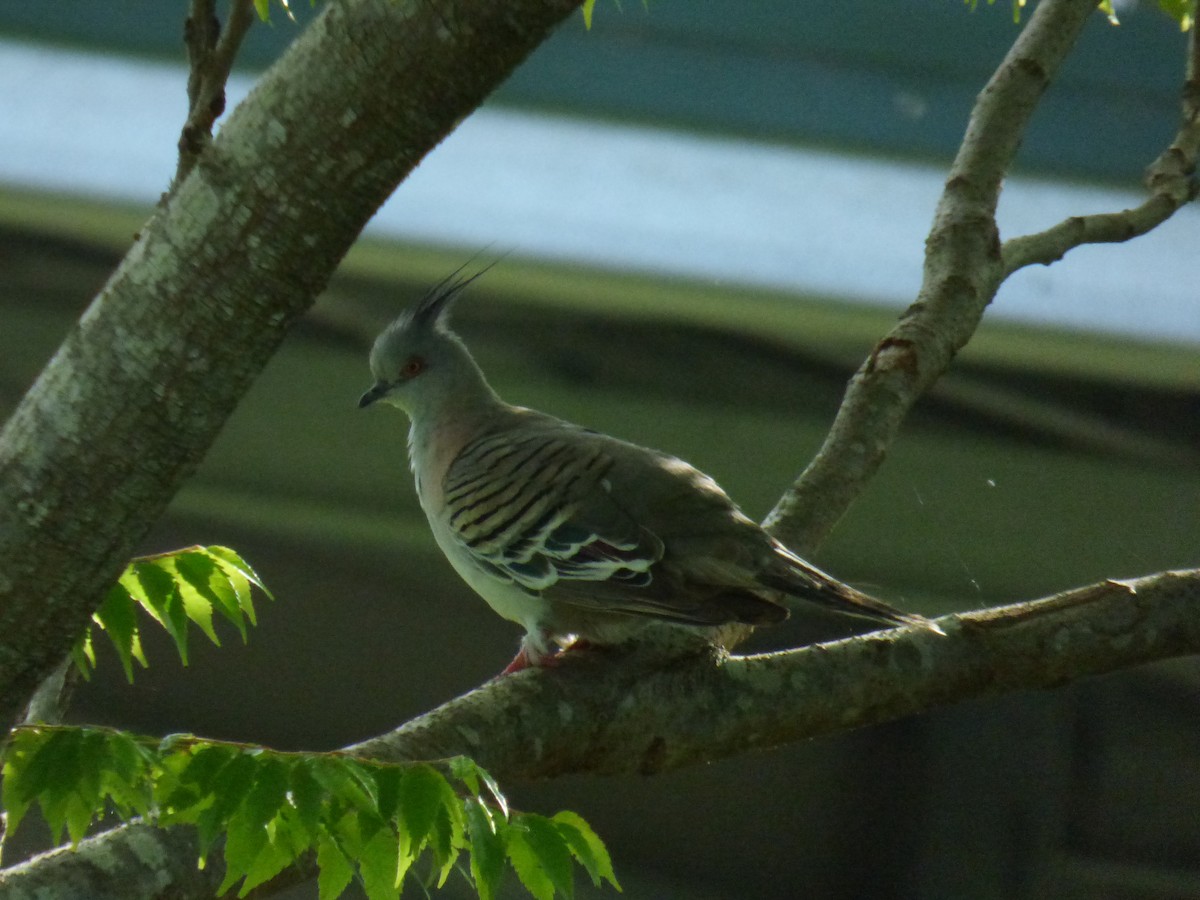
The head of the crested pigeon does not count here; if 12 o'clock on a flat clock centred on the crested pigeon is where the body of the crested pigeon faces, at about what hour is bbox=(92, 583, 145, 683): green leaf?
The green leaf is roughly at 12 o'clock from the crested pigeon.

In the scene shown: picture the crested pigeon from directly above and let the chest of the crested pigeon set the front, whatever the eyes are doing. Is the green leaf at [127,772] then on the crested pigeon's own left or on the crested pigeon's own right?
on the crested pigeon's own left

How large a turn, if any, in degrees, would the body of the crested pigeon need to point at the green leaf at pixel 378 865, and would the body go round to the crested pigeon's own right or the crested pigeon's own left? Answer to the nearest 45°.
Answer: approximately 90° to the crested pigeon's own left

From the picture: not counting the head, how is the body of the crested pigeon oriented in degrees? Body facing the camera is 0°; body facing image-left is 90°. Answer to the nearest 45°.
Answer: approximately 90°

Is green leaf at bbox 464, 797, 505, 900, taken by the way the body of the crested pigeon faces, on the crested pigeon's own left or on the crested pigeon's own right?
on the crested pigeon's own left

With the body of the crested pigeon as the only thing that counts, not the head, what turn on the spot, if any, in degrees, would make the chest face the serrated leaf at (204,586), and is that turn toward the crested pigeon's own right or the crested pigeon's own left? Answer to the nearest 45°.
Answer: approximately 45° to the crested pigeon's own left

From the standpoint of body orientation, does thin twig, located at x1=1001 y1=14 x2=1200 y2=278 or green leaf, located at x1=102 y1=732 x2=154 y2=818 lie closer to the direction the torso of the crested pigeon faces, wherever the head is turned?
the green leaf

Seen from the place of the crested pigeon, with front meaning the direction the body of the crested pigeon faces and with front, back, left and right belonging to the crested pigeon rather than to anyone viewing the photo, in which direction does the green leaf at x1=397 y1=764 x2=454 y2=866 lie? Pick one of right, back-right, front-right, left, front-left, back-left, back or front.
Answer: left

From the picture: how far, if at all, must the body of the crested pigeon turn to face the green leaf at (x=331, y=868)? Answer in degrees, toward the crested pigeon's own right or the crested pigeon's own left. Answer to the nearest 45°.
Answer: approximately 90° to the crested pigeon's own left
